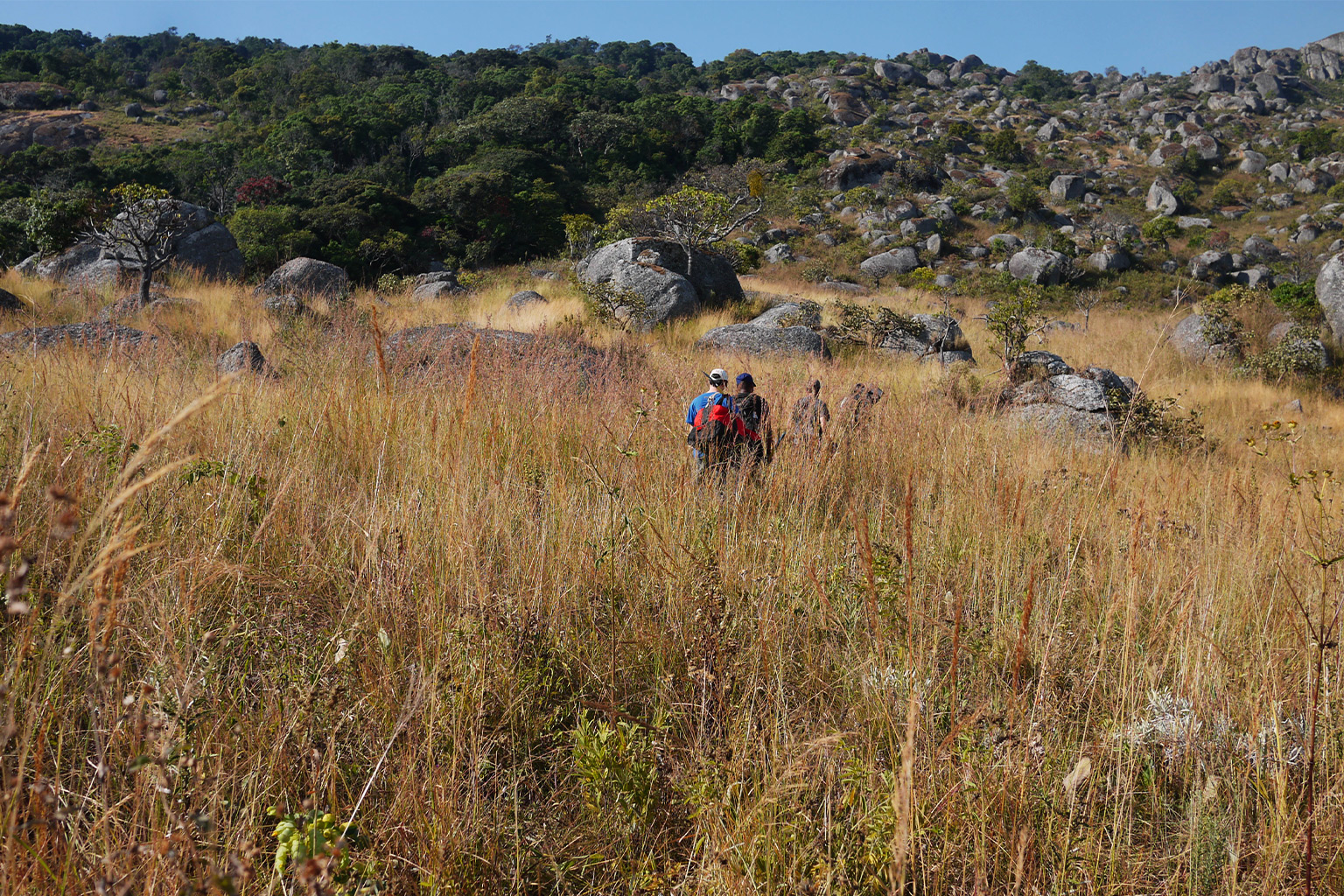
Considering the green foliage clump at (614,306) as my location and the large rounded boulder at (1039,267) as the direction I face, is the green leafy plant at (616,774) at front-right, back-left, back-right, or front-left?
back-right

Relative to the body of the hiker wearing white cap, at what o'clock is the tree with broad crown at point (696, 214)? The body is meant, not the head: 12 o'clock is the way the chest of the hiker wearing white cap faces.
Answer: The tree with broad crown is roughly at 12 o'clock from the hiker wearing white cap.

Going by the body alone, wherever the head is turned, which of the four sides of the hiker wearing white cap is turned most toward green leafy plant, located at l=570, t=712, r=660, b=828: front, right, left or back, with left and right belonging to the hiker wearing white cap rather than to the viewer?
back

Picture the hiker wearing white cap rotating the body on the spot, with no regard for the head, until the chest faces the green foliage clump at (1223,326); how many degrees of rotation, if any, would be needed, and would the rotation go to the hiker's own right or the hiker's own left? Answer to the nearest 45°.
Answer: approximately 45° to the hiker's own right

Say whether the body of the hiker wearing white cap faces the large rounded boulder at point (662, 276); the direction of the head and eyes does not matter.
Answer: yes

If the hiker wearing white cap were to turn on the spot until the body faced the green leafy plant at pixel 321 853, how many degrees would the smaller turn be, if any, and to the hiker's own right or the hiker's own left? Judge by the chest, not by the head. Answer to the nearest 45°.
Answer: approximately 180°

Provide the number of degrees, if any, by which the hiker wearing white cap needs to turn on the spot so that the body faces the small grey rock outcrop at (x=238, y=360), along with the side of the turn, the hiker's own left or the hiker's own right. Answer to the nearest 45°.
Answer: approximately 45° to the hiker's own left

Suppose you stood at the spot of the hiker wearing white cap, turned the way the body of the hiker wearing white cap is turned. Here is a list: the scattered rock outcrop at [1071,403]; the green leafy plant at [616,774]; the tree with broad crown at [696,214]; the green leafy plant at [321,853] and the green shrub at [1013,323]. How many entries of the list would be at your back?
2

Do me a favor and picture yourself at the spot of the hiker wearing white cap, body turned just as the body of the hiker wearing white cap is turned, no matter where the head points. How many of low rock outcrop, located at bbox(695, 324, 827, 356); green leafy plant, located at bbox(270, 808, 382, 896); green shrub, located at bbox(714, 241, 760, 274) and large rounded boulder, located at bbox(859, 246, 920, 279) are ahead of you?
3

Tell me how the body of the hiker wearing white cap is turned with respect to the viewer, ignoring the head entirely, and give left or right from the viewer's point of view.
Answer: facing away from the viewer

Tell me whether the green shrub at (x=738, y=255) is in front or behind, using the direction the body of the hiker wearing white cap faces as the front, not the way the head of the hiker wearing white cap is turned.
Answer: in front

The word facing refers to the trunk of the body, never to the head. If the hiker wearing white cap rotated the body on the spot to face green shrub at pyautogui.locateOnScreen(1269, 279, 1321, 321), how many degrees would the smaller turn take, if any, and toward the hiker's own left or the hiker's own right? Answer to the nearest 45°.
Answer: approximately 45° to the hiker's own right
